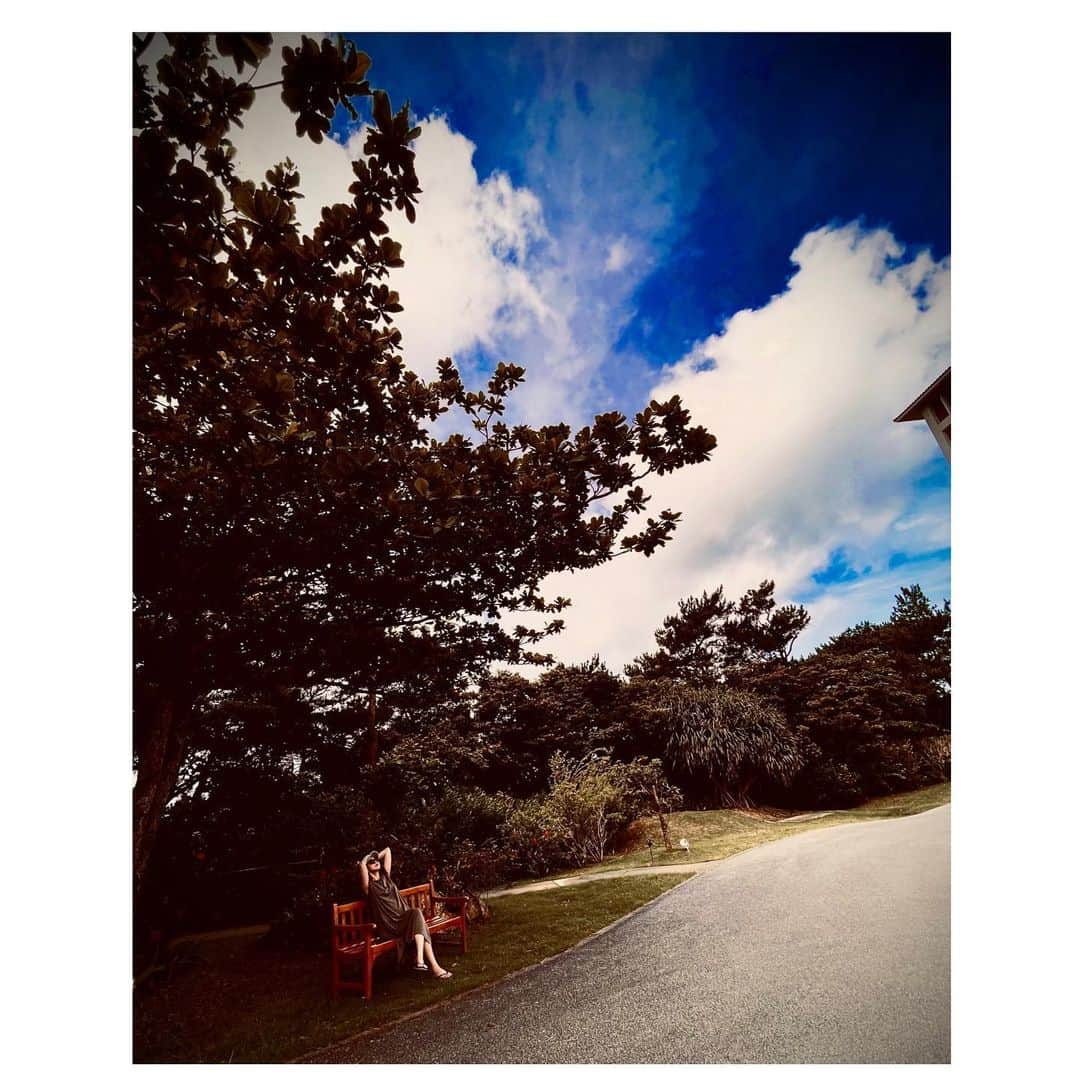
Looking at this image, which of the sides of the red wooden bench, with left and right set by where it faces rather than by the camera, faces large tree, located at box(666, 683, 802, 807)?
left

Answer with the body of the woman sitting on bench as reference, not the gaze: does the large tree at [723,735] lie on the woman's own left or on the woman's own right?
on the woman's own left

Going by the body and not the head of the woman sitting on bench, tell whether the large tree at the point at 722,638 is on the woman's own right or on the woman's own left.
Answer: on the woman's own left

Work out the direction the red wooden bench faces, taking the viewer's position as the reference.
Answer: facing the viewer and to the right of the viewer

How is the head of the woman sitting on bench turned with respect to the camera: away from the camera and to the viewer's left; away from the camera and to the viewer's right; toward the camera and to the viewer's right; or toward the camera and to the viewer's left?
toward the camera and to the viewer's right

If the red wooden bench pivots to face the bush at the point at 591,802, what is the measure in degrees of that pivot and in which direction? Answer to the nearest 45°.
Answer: approximately 90° to its left

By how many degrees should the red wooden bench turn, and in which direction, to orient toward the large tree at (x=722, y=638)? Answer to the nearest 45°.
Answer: approximately 90° to its left

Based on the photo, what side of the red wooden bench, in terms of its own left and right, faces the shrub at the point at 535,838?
left

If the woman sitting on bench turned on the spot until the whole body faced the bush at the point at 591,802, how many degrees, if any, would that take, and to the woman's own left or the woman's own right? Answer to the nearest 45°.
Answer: approximately 90° to the woman's own left
